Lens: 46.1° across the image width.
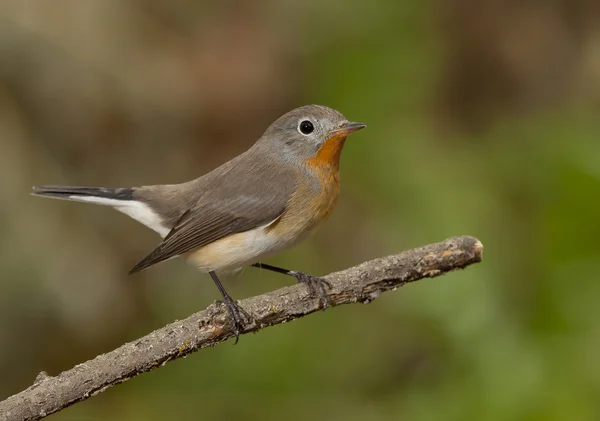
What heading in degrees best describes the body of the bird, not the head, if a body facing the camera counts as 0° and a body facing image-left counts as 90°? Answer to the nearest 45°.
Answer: approximately 270°
